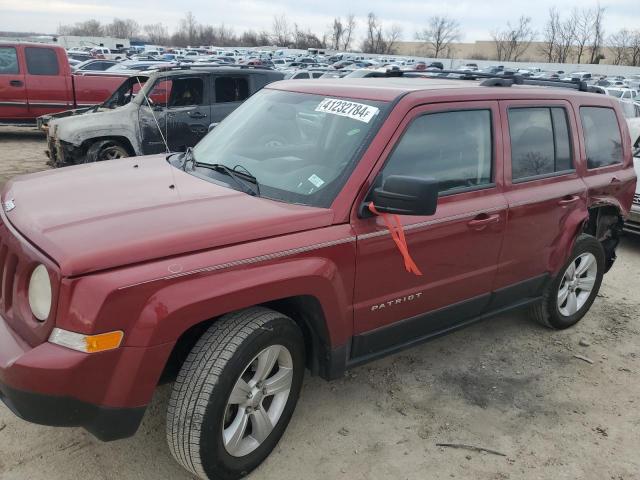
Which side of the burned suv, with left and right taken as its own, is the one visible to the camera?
left

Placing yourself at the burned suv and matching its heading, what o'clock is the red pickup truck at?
The red pickup truck is roughly at 2 o'clock from the burned suv.

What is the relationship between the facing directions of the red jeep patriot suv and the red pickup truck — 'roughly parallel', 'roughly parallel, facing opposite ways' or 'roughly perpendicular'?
roughly parallel

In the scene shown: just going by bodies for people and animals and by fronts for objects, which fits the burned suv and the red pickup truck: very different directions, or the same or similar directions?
same or similar directions

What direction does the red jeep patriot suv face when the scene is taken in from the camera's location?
facing the viewer and to the left of the viewer

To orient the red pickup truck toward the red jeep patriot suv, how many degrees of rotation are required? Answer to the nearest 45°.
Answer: approximately 90° to its left

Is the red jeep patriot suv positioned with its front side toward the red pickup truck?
no

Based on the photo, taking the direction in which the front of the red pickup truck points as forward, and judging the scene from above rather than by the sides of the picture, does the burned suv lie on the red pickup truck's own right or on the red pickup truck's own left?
on the red pickup truck's own left

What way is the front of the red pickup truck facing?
to the viewer's left

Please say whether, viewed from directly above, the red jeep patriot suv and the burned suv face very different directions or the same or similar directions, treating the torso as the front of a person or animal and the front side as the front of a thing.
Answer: same or similar directions

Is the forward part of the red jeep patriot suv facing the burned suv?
no

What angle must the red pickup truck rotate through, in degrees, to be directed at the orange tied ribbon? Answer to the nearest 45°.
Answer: approximately 90° to its left

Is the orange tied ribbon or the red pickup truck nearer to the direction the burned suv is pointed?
the red pickup truck

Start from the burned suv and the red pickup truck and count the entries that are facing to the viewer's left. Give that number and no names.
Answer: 2

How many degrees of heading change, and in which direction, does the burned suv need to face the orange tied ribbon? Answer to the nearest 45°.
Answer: approximately 90° to its left
